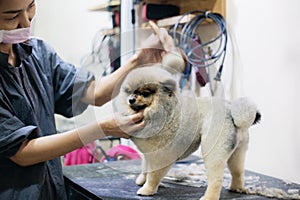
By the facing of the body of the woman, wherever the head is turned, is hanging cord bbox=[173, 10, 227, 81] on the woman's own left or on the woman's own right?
on the woman's own left

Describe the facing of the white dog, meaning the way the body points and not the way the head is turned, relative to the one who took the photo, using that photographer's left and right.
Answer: facing to the left of the viewer

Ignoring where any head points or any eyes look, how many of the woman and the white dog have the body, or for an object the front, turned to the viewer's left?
1

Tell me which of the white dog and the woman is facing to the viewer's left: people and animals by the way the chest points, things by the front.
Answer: the white dog

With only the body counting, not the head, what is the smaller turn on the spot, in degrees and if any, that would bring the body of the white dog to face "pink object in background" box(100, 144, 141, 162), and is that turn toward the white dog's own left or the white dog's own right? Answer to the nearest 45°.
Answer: approximately 90° to the white dog's own right

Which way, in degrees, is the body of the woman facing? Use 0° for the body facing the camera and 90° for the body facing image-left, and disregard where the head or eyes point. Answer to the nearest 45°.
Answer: approximately 315°
